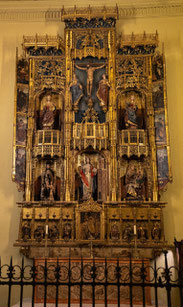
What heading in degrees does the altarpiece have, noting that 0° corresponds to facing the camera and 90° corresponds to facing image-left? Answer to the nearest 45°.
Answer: approximately 0°

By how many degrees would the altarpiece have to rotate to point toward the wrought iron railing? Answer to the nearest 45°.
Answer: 0° — it already faces it
